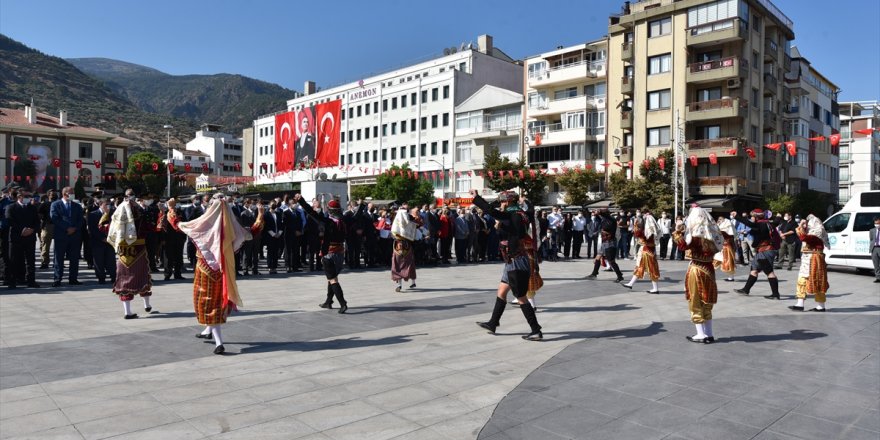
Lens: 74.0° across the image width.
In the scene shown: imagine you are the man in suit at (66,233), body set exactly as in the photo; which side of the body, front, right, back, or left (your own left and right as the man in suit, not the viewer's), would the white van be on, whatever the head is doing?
left

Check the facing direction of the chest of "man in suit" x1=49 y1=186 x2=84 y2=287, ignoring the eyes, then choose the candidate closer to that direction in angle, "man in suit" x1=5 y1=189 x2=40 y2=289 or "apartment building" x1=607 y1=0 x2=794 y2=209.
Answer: the man in suit

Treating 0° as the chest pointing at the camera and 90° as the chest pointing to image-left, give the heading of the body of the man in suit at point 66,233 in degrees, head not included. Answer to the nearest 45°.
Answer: approximately 0°

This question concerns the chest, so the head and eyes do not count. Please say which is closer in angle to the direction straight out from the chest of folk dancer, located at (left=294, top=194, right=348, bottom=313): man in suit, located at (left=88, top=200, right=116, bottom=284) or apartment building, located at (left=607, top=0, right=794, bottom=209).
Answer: the man in suit

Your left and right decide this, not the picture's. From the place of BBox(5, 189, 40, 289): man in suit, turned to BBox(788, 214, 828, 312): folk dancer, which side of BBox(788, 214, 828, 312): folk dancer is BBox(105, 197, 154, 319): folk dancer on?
right

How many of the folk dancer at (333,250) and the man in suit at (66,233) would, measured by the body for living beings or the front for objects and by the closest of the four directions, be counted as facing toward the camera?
1

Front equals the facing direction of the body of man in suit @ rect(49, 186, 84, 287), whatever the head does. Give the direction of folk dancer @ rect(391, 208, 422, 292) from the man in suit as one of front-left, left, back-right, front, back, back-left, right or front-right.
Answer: front-left

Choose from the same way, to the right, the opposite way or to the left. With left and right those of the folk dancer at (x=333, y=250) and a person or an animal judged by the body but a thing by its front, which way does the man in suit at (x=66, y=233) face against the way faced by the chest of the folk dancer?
the opposite way

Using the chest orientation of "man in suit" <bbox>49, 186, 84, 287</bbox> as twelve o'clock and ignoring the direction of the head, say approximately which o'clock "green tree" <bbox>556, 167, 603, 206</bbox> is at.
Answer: The green tree is roughly at 8 o'clock from the man in suit.
